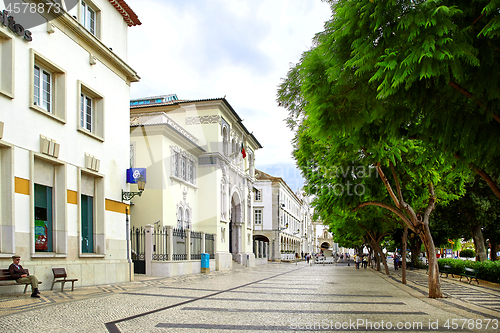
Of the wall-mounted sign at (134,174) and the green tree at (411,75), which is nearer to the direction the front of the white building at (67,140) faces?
the green tree

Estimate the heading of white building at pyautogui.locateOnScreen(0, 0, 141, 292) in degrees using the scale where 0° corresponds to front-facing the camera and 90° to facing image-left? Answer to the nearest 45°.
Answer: approximately 315°

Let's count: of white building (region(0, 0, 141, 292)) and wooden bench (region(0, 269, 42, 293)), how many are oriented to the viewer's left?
0

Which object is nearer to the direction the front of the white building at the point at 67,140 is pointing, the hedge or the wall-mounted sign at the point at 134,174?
the hedge

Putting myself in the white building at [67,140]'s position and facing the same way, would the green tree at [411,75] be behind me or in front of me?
in front
